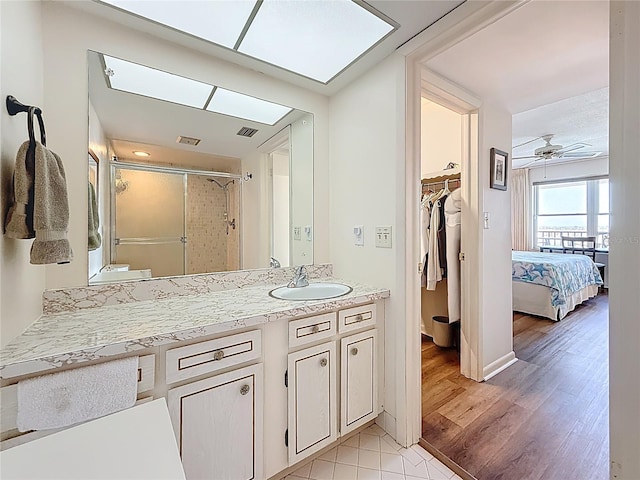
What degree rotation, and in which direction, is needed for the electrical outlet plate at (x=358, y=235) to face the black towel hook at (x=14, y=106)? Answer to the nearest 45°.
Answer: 0° — it already faces it

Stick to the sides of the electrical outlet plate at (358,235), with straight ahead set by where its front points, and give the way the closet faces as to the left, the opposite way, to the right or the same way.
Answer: to the left

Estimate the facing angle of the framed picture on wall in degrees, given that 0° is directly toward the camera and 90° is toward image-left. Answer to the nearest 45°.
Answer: approximately 315°

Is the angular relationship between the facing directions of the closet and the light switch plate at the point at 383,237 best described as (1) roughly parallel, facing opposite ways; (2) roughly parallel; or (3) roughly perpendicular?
roughly perpendicular

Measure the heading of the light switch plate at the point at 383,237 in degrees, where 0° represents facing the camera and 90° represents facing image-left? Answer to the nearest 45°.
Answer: approximately 45°

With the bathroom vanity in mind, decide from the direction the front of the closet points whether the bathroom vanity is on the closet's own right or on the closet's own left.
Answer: on the closet's own right

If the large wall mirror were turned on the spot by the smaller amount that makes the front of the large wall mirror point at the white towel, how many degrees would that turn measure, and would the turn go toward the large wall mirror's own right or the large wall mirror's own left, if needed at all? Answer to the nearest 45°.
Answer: approximately 45° to the large wall mirror's own right

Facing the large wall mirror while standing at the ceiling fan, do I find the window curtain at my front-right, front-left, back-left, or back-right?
back-right

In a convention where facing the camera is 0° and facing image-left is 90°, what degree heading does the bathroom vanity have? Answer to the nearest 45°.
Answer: approximately 315°

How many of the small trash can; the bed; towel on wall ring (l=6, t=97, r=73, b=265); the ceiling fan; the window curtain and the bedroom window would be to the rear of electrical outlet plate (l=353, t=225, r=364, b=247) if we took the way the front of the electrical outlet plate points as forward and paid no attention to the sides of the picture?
5
